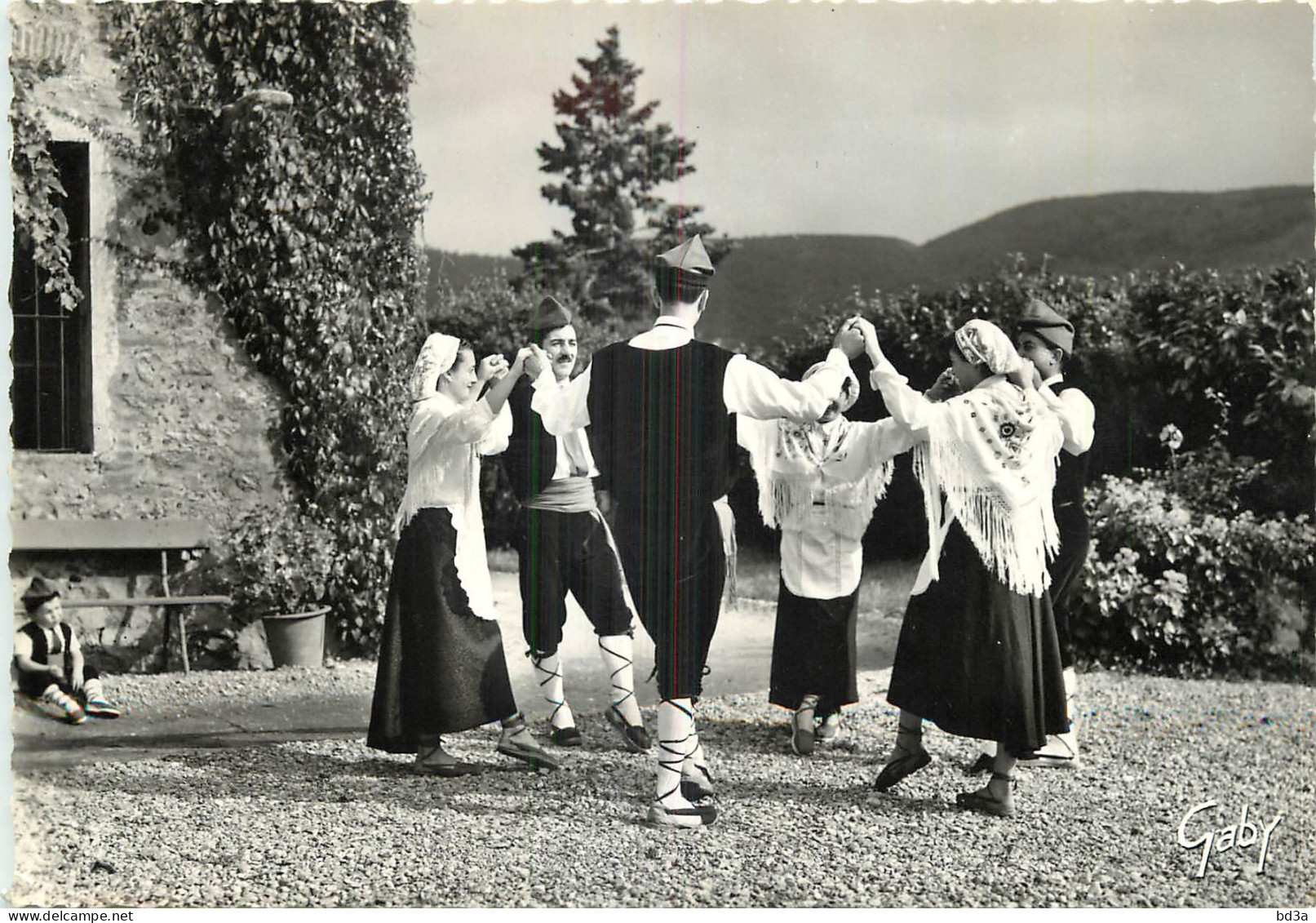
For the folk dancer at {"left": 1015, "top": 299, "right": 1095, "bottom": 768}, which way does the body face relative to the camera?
to the viewer's left

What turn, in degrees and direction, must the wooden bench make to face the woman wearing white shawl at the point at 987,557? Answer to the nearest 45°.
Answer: approximately 45° to its left

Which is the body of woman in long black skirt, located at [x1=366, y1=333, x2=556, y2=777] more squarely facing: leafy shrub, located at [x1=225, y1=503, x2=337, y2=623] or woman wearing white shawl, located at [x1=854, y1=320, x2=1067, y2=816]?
the woman wearing white shawl

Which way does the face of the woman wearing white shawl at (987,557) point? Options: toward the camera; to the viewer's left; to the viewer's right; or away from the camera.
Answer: to the viewer's left

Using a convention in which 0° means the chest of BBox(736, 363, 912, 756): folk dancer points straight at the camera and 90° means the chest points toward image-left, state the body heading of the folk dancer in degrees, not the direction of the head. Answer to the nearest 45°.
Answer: approximately 0°

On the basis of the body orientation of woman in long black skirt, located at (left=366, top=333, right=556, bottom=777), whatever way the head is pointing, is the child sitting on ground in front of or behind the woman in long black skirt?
behind

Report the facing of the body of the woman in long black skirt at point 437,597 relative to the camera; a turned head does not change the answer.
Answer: to the viewer's right

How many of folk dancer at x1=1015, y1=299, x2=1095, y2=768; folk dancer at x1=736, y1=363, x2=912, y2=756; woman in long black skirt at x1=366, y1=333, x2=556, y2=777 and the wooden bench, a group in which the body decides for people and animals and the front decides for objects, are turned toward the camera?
2

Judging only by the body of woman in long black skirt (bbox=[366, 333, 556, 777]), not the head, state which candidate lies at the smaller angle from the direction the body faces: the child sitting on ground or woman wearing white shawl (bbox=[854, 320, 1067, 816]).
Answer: the woman wearing white shawl

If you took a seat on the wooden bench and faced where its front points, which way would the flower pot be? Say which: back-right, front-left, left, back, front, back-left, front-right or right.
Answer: left
